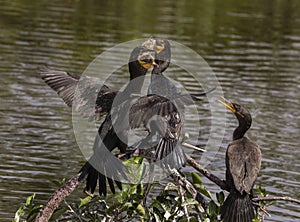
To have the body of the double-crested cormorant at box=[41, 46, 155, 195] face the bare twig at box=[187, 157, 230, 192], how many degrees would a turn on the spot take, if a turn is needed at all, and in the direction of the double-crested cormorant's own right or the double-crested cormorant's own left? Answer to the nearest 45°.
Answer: approximately 45° to the double-crested cormorant's own right

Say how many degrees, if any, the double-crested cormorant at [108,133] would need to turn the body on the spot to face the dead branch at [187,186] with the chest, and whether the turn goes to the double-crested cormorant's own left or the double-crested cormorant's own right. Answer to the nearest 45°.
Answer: approximately 45° to the double-crested cormorant's own right
